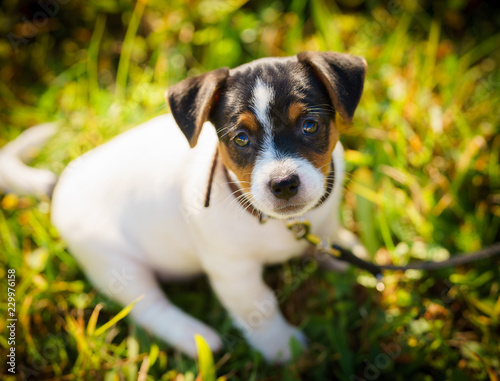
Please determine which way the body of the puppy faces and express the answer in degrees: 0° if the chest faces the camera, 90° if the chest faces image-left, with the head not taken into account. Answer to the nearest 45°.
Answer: approximately 315°
